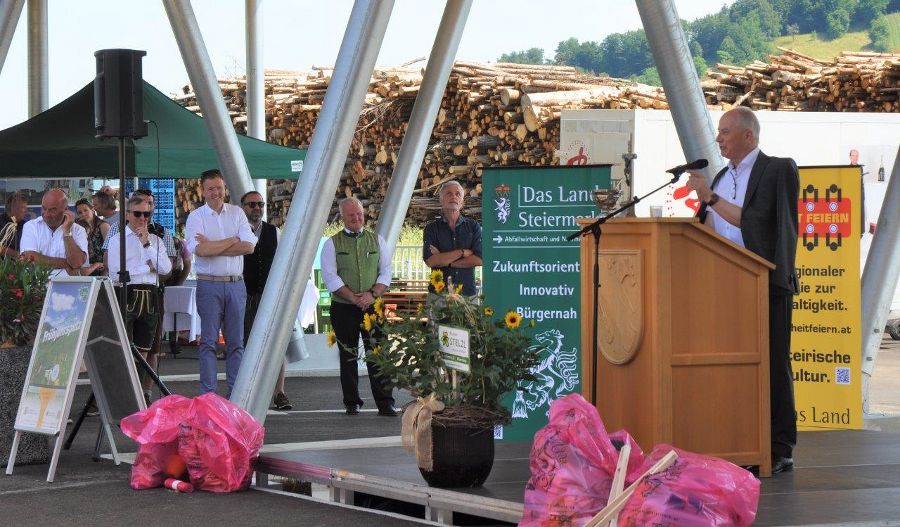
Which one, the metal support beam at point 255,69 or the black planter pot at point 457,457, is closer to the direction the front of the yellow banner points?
the black planter pot

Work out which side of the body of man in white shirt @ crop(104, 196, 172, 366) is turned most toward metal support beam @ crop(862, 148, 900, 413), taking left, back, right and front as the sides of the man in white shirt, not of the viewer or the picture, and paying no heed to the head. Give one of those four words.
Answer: left

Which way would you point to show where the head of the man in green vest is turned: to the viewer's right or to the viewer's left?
to the viewer's right

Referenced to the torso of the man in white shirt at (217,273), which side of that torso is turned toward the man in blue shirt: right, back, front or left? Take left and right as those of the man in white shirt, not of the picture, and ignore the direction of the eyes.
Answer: left

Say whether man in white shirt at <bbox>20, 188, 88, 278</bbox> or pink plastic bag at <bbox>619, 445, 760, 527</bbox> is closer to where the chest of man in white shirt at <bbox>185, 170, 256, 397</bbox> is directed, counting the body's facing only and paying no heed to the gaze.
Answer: the pink plastic bag

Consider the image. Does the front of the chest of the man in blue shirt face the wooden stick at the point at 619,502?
yes

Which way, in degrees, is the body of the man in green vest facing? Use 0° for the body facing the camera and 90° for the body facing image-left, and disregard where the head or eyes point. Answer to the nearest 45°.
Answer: approximately 0°

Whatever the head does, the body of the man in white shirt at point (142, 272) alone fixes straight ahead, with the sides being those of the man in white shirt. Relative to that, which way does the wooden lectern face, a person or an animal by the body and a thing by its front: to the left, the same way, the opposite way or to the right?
to the right

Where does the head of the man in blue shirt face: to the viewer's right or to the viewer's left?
to the viewer's right

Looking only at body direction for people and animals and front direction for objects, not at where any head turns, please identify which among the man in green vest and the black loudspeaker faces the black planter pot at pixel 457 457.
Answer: the man in green vest

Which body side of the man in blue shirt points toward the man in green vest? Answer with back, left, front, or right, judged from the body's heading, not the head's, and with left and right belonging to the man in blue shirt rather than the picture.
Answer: right
